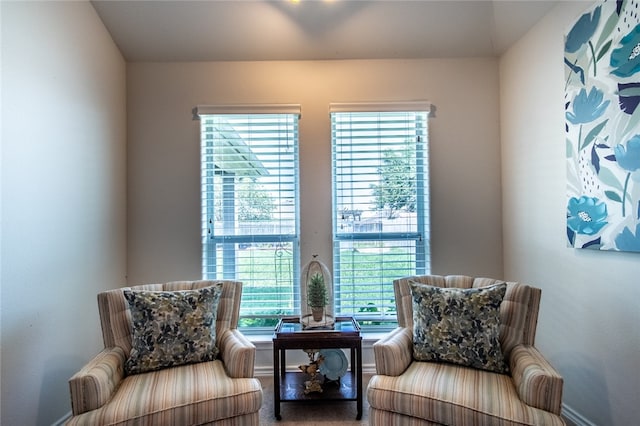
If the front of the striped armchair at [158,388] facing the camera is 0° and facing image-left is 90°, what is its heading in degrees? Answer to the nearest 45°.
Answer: approximately 0°

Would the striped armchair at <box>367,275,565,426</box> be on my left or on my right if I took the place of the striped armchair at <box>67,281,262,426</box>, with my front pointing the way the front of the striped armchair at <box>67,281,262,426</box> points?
on my left

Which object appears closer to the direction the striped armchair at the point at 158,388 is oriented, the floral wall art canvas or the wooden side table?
the floral wall art canvas

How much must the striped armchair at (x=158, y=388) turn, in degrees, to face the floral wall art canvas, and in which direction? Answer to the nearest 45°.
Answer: approximately 45° to its left

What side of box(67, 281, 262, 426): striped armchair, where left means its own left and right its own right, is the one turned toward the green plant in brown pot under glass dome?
left

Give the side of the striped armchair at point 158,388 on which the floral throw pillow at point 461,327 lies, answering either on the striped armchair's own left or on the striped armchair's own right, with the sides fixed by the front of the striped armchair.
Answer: on the striped armchair's own left

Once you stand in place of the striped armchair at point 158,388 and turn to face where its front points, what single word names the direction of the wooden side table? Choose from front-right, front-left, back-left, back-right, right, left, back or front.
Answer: left

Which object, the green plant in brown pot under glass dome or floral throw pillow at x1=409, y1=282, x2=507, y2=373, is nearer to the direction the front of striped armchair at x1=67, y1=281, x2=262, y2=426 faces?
the floral throw pillow
